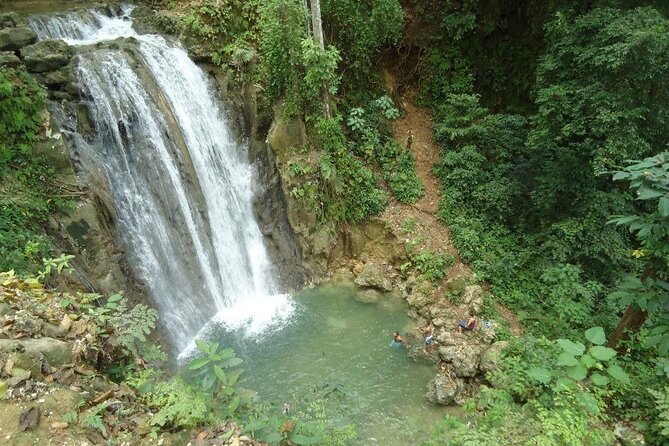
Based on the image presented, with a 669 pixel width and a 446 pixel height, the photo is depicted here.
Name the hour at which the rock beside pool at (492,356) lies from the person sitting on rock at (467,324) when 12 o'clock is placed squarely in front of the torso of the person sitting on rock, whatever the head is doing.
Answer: The rock beside pool is roughly at 8 o'clock from the person sitting on rock.

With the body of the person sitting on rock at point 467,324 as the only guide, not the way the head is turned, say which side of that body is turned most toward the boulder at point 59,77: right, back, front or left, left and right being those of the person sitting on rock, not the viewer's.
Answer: front

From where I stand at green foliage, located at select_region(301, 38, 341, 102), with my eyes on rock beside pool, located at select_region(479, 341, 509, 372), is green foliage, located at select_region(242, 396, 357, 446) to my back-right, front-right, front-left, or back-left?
front-right

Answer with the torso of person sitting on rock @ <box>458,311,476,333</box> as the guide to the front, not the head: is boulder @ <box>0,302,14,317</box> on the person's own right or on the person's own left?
on the person's own left

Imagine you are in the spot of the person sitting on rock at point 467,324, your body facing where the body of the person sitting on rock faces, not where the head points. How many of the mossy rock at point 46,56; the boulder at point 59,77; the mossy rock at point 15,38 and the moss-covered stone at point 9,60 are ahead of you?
4

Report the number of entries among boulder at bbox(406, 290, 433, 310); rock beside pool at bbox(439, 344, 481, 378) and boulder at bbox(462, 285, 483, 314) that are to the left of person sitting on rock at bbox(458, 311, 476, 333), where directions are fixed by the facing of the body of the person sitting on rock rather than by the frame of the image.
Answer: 1

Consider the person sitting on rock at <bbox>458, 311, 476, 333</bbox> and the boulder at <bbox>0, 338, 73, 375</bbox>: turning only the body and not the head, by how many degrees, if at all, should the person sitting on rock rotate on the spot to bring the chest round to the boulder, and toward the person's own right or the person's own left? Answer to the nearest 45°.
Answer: approximately 45° to the person's own left

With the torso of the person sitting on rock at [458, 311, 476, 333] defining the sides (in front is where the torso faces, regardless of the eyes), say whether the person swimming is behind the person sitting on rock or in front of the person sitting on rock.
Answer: in front

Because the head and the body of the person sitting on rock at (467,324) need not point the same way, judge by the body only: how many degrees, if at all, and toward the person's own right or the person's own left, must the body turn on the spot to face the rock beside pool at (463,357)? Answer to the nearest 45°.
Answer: approximately 90° to the person's own left

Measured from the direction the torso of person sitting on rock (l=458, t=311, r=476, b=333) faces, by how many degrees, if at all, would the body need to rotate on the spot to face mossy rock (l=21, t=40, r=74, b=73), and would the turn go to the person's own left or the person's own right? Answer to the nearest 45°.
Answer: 0° — they already face it

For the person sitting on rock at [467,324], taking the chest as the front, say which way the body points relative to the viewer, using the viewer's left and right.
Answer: facing to the left of the viewer

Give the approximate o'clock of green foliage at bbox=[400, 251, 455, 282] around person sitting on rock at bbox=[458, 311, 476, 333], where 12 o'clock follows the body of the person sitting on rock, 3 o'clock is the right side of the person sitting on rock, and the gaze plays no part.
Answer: The green foliage is roughly at 2 o'clock from the person sitting on rock.

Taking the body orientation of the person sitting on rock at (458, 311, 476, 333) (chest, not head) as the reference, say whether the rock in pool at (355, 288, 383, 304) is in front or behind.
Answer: in front

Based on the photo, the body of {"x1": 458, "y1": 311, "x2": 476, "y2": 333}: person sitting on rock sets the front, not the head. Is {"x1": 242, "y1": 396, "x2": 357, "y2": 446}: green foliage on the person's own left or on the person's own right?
on the person's own left
